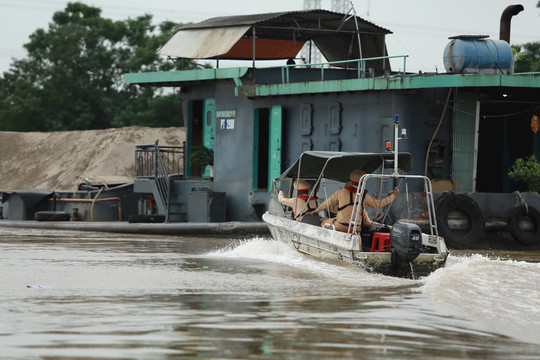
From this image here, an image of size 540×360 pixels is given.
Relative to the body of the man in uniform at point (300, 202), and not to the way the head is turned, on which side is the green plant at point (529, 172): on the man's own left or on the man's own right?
on the man's own right

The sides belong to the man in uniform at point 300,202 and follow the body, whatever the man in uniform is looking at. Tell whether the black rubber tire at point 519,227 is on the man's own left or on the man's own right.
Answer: on the man's own right

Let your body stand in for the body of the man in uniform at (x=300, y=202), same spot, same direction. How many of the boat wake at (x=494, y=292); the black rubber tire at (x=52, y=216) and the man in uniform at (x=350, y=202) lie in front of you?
1

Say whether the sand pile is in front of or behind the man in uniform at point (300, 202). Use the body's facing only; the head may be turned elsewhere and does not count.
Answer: in front

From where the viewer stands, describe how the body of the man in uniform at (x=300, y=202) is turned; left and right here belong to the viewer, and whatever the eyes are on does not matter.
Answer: facing away from the viewer and to the left of the viewer

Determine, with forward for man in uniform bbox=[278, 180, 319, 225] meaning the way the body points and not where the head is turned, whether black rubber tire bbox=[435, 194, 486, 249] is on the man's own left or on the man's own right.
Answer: on the man's own right

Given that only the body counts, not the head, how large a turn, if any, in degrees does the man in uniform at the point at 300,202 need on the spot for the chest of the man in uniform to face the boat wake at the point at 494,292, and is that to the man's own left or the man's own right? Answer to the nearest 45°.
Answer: approximately 180°

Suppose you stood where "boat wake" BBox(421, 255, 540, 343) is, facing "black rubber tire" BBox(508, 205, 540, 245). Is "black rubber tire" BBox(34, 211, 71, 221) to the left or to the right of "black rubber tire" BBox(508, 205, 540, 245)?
left

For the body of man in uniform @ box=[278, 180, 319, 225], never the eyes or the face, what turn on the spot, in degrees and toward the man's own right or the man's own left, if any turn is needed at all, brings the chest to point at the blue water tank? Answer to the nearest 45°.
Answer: approximately 90° to the man's own right
